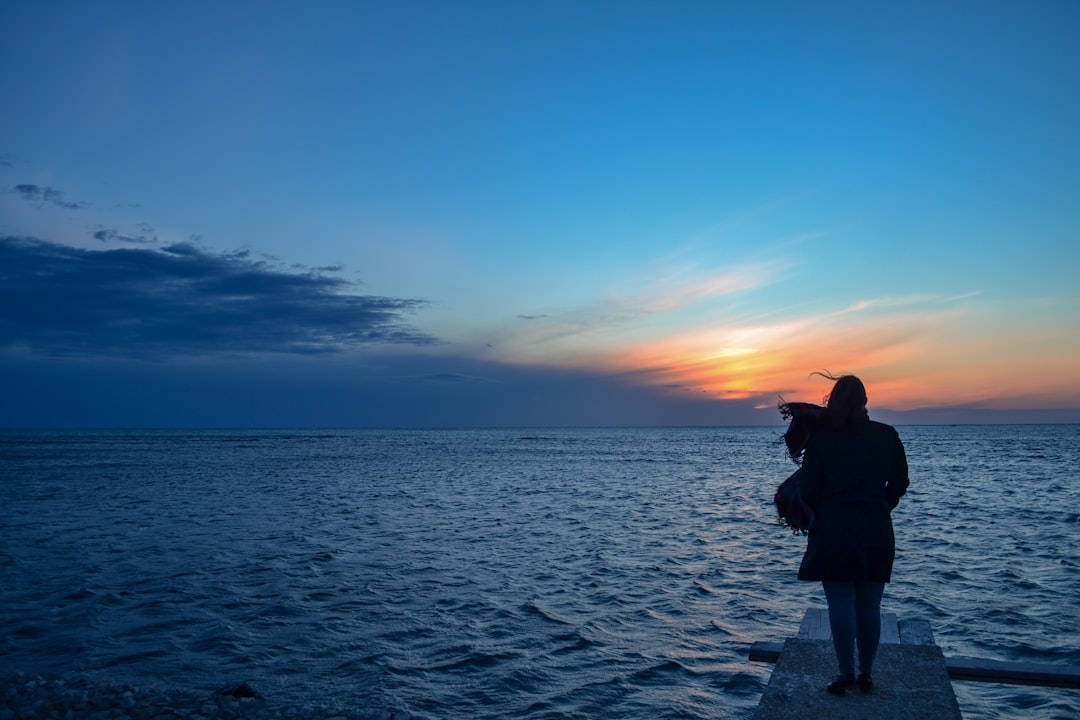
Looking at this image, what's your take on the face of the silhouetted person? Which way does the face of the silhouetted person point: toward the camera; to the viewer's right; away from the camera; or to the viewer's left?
away from the camera

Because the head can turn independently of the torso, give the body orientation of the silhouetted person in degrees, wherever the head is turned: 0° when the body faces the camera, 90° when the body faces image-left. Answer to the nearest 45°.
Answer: approximately 180°
